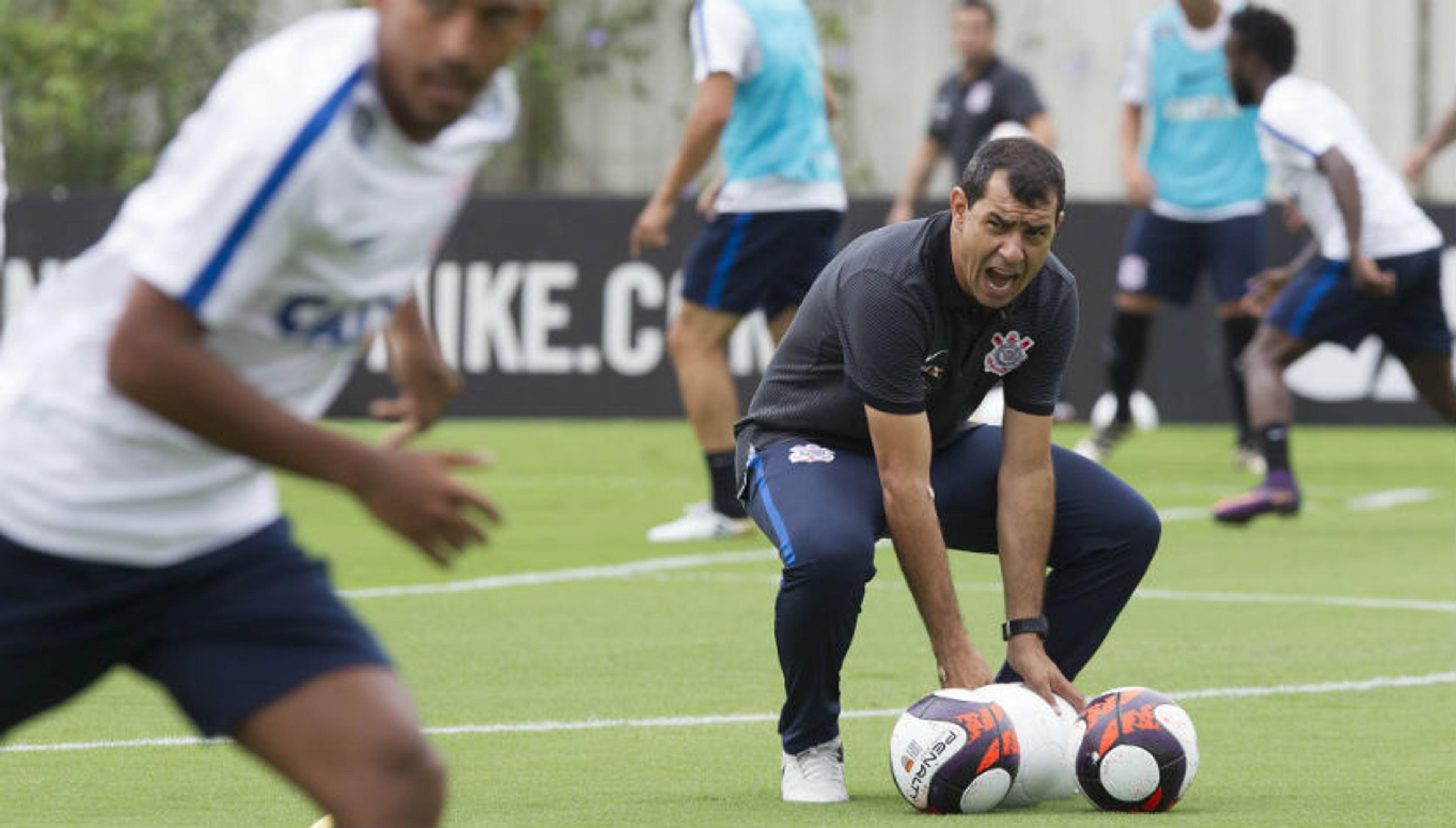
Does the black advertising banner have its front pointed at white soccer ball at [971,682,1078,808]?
yes

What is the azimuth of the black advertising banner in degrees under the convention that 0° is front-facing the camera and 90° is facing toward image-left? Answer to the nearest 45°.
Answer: approximately 0°

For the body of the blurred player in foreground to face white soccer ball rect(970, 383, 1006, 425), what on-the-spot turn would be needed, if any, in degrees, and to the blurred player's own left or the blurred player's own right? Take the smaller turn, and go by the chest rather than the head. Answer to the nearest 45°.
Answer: approximately 90° to the blurred player's own left

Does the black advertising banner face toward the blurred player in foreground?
yes

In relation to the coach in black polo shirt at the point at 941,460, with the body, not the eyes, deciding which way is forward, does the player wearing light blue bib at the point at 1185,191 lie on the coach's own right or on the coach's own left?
on the coach's own left

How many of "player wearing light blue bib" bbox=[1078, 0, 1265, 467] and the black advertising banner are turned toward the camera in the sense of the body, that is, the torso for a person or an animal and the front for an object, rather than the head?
2

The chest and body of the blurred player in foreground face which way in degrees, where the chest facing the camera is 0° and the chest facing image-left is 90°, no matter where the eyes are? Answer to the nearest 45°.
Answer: approximately 315°

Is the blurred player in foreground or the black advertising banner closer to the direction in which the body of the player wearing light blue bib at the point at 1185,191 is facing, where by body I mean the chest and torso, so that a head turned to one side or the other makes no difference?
the blurred player in foreground
